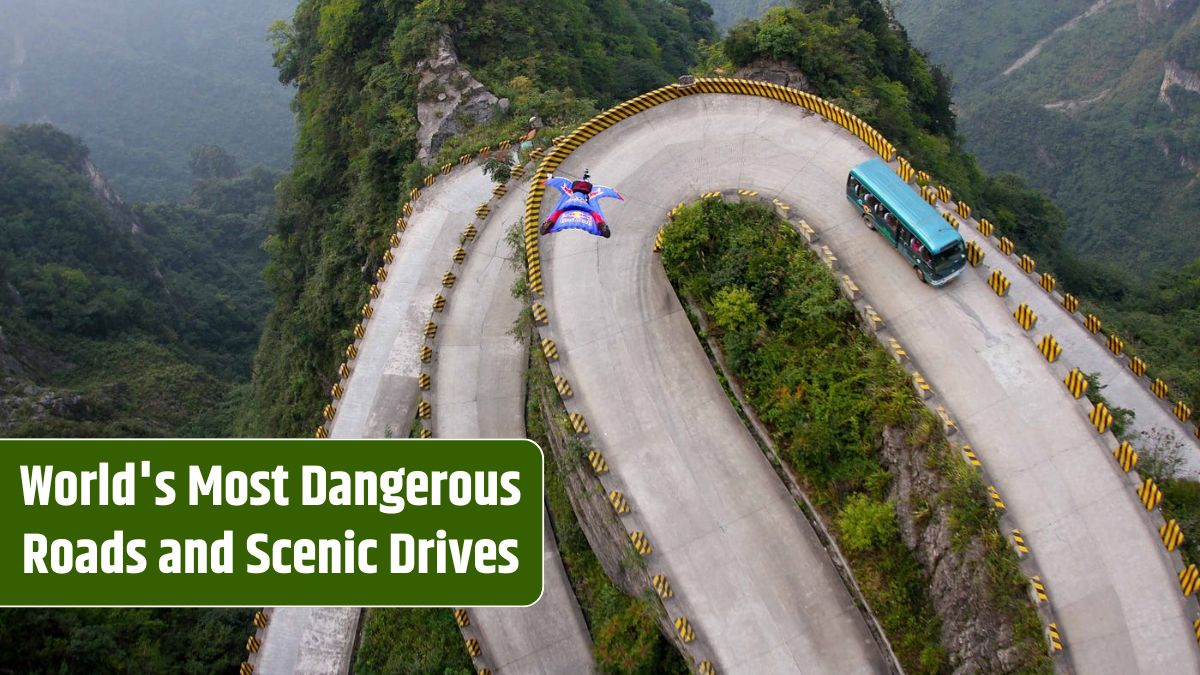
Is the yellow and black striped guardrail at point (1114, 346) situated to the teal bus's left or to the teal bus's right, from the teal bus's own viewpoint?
on its left

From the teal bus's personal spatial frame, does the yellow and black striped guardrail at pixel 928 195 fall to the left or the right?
on its left

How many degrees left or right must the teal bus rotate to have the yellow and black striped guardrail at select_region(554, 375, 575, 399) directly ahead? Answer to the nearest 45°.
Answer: approximately 90° to its right

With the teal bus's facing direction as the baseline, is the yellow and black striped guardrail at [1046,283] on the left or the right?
on its left
